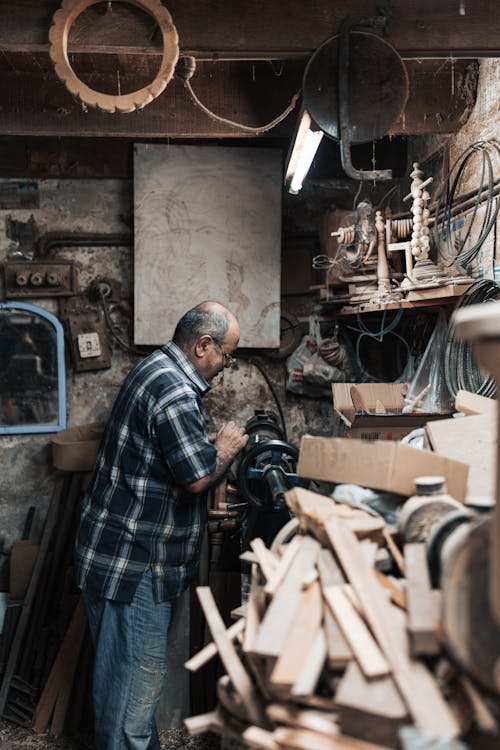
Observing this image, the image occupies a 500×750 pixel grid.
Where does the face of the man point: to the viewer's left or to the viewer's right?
to the viewer's right

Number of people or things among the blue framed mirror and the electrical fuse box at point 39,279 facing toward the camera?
2

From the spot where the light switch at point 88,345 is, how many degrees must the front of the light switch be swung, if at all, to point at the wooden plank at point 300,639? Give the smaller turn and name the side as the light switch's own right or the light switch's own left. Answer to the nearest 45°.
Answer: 0° — it already faces it

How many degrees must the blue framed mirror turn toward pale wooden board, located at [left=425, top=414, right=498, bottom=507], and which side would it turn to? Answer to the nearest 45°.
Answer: approximately 45° to its left

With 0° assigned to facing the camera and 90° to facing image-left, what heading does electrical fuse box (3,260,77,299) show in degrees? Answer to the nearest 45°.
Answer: approximately 0°

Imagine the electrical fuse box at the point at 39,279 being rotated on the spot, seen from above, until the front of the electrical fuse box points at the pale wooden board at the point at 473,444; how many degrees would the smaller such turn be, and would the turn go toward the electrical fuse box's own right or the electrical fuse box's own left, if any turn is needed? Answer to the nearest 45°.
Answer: approximately 45° to the electrical fuse box's own left

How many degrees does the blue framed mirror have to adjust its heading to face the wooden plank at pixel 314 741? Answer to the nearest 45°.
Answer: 0° — it already faces it

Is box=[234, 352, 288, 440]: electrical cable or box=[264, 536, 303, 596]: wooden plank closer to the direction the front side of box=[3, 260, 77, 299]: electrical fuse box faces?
the wooden plank
